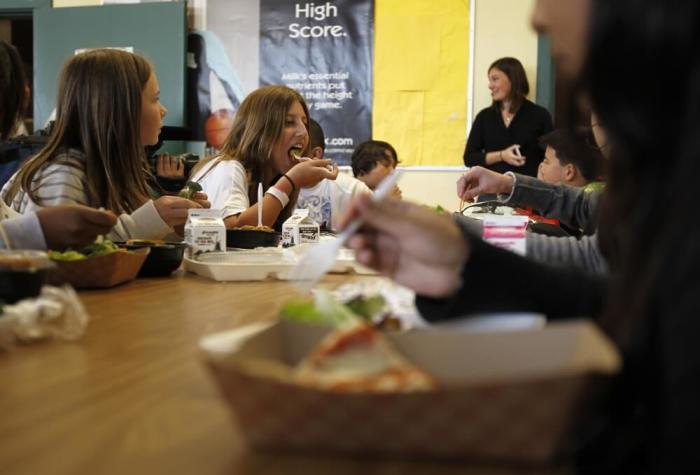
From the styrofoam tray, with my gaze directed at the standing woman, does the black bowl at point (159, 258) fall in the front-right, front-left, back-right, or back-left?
back-left

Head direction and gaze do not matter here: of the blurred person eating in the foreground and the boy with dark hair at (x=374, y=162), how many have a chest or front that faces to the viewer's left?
1
